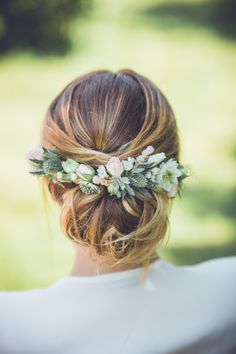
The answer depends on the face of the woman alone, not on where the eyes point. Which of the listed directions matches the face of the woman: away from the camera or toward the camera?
away from the camera

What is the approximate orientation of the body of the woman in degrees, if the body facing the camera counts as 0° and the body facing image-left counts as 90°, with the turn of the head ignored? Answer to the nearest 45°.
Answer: approximately 180°
